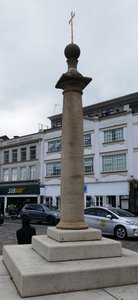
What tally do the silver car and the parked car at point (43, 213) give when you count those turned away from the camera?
0

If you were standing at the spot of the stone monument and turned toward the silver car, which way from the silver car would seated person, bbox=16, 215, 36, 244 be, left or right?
left

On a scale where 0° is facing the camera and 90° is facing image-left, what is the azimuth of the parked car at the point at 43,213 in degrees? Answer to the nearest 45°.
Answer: approximately 315°

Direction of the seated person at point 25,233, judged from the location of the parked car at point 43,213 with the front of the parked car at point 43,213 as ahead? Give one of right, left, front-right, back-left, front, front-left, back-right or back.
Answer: front-right
